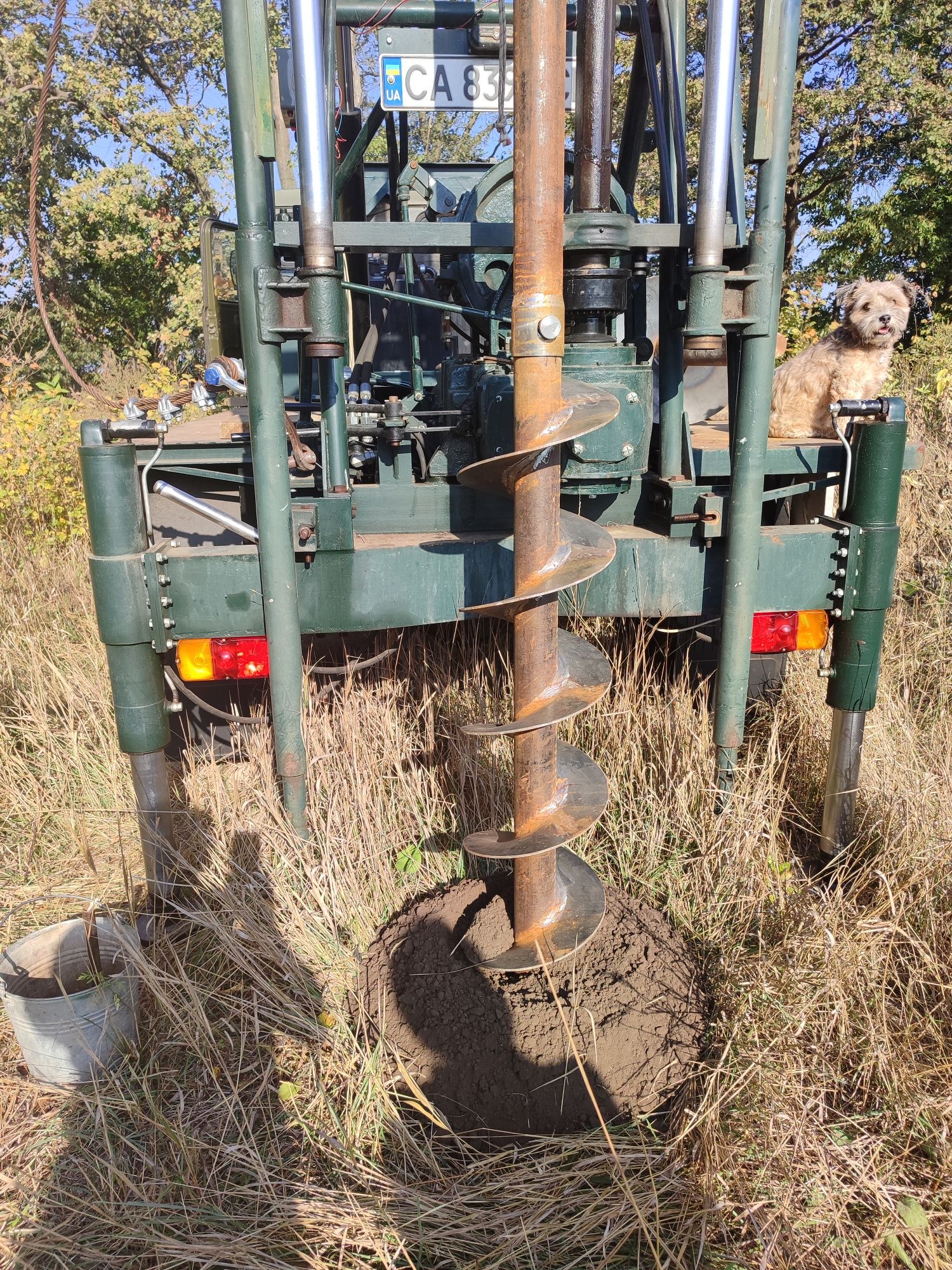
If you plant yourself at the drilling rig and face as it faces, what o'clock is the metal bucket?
The metal bucket is roughly at 8 o'clock from the drilling rig.

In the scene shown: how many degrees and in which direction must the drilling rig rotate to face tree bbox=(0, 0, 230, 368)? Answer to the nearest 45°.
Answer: approximately 45° to its left

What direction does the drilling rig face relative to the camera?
away from the camera

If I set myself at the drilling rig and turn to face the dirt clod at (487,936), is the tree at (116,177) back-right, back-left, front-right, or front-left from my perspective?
back-right

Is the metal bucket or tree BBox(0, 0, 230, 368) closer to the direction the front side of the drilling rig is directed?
the tree
